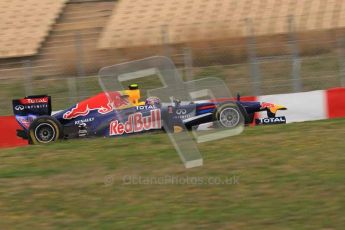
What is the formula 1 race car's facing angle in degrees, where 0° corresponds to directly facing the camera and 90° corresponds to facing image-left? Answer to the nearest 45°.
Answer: approximately 270°
